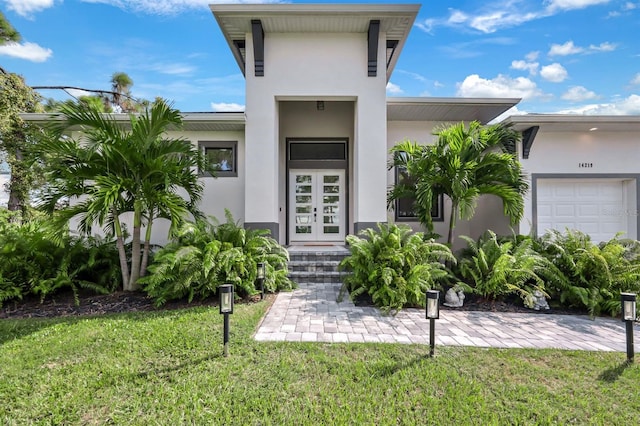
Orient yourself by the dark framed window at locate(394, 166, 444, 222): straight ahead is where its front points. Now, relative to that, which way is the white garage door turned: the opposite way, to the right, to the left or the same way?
the same way

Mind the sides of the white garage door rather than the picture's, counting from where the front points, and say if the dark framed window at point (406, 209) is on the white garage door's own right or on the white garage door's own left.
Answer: on the white garage door's own right

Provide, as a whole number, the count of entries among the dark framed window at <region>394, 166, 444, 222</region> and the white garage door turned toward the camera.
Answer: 2

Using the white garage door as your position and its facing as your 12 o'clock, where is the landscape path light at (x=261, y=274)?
The landscape path light is roughly at 1 o'clock from the white garage door.

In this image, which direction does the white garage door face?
toward the camera

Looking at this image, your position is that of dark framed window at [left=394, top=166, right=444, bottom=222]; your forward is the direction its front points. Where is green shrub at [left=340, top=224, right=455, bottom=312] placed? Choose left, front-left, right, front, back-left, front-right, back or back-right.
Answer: front

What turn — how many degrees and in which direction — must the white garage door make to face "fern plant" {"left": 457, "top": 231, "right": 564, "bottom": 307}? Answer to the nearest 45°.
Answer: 0° — it already faces it

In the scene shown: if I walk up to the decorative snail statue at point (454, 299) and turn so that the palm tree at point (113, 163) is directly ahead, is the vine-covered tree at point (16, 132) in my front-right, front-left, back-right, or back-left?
front-right

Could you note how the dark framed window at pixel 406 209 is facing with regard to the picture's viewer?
facing the viewer

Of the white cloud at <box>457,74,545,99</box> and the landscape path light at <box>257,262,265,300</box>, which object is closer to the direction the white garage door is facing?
the landscape path light
